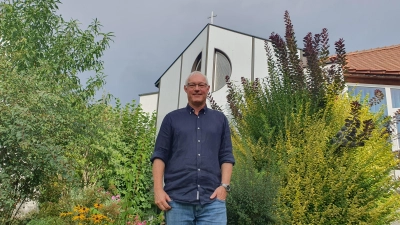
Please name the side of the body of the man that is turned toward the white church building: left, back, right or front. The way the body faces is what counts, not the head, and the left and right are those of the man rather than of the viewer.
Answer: back

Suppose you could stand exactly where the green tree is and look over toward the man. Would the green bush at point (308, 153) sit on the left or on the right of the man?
left

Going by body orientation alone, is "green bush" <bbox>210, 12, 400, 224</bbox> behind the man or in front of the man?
behind

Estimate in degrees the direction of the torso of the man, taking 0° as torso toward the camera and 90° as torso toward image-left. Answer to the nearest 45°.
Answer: approximately 0°

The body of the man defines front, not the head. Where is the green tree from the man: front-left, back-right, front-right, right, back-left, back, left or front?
back-right
